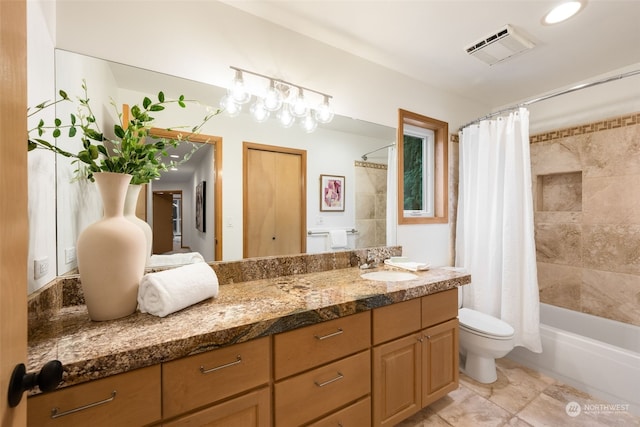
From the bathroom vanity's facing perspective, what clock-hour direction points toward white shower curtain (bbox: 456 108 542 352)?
The white shower curtain is roughly at 10 o'clock from the bathroom vanity.

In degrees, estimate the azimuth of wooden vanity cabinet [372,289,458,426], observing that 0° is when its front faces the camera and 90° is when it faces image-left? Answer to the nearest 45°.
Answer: approximately 315°

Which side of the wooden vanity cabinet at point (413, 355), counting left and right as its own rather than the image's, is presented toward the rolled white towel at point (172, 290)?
right

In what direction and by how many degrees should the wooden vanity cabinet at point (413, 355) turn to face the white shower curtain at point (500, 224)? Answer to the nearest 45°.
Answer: approximately 90° to its left

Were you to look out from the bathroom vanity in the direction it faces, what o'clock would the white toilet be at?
The white toilet is roughly at 10 o'clock from the bathroom vanity.

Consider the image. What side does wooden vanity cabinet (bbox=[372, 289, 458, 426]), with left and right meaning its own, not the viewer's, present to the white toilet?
left

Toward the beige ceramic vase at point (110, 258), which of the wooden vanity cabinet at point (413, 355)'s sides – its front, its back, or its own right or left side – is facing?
right
